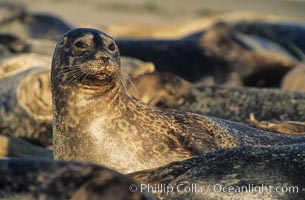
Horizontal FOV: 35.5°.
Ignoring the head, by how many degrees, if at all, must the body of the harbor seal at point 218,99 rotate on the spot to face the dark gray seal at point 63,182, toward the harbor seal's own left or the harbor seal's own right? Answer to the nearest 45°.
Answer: approximately 90° to the harbor seal's own left

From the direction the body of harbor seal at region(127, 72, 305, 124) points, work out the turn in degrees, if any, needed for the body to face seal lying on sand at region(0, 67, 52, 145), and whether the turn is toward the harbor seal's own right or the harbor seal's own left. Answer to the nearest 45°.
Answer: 0° — it already faces it

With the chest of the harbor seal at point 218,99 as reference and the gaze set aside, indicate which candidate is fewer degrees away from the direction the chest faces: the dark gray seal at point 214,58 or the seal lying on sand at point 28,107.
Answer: the seal lying on sand

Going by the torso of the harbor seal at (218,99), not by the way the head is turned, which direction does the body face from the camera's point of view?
to the viewer's left
